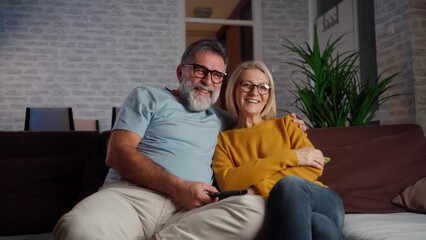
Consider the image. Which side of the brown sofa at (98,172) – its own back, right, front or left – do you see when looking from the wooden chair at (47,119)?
back

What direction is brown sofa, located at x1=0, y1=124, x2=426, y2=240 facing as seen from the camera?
toward the camera
